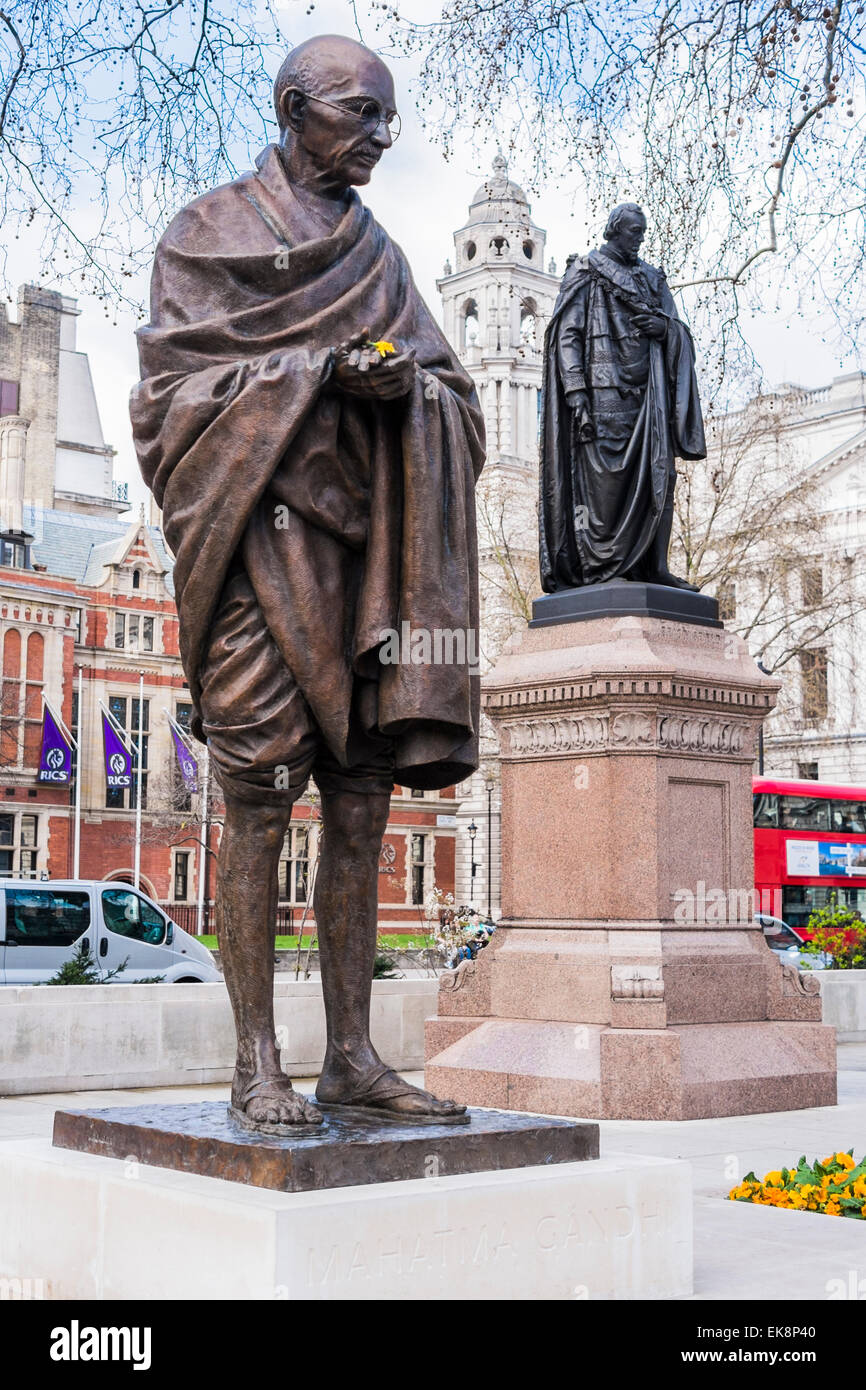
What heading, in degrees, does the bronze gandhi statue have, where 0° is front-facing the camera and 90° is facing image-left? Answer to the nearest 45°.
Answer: approximately 315°

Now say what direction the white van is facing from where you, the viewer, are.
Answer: facing to the right of the viewer

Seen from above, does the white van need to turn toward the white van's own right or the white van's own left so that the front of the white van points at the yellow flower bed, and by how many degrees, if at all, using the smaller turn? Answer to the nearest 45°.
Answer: approximately 90° to the white van's own right

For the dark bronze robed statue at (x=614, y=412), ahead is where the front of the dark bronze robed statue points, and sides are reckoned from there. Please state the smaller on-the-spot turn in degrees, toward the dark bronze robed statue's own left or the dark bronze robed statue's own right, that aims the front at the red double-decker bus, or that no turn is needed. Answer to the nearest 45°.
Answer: approximately 135° to the dark bronze robed statue's own left

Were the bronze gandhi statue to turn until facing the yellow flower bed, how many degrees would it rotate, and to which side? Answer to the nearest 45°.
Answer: approximately 90° to its left

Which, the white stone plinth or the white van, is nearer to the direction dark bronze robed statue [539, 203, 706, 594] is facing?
the white stone plinth

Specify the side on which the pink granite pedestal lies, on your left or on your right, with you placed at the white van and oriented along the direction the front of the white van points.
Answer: on your right

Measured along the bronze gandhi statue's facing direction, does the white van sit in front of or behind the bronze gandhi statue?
behind

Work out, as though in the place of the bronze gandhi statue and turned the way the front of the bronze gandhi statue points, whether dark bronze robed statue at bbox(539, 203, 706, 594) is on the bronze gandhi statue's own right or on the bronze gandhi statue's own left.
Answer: on the bronze gandhi statue's own left

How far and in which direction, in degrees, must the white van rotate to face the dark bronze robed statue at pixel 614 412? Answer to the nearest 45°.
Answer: approximately 90° to its right
